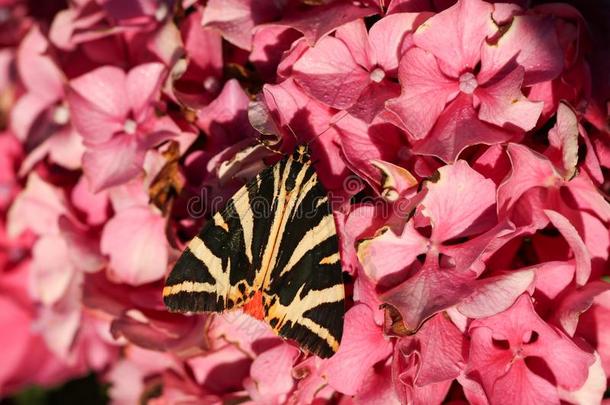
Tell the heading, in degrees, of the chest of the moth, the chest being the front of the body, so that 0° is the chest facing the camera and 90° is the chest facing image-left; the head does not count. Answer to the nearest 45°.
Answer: approximately 180°
